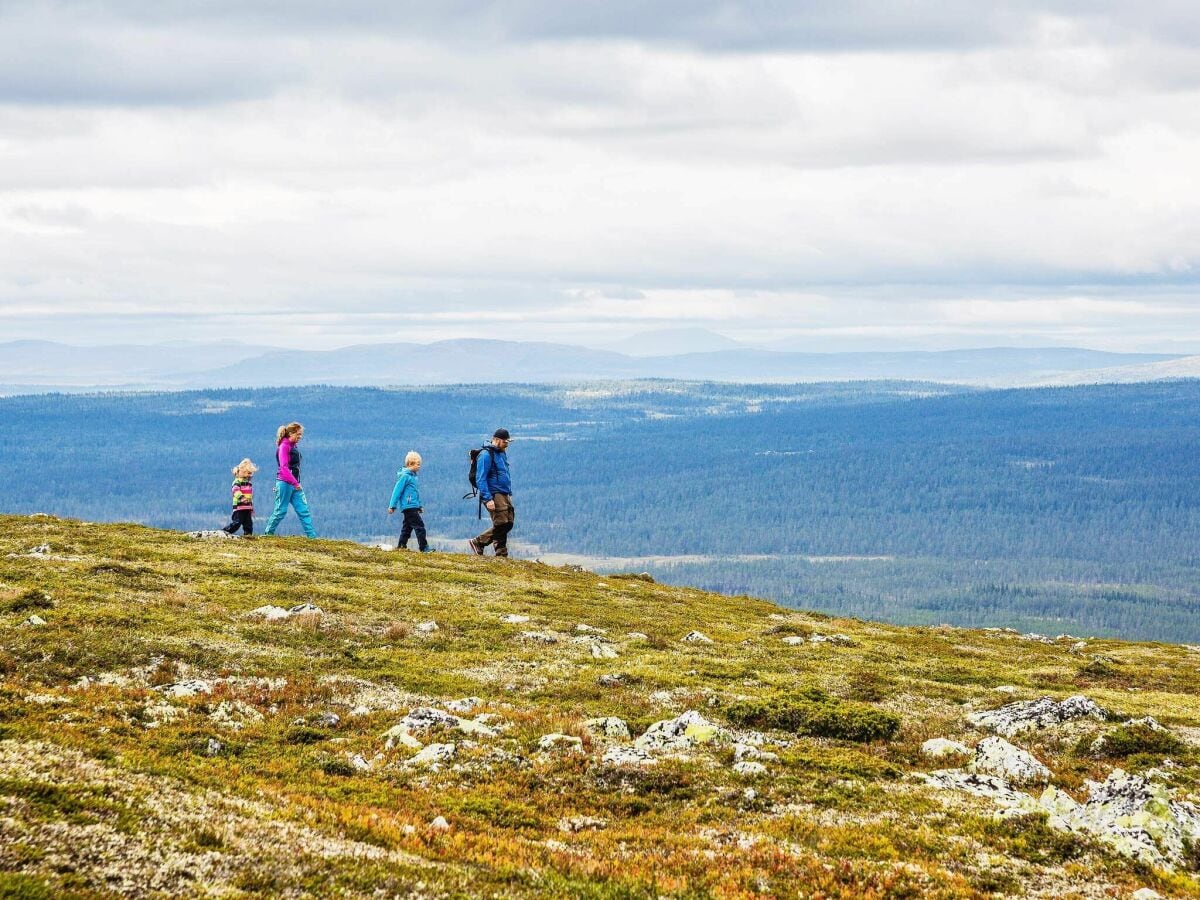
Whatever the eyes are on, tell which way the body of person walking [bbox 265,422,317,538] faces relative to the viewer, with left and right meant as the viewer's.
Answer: facing to the right of the viewer

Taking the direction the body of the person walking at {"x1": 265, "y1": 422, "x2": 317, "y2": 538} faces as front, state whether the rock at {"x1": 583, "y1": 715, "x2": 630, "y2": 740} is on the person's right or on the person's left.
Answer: on the person's right

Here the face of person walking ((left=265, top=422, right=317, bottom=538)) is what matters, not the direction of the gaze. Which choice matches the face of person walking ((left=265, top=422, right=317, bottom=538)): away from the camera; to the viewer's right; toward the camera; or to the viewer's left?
to the viewer's right

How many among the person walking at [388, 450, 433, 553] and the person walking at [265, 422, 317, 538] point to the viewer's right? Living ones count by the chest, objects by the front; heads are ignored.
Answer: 2

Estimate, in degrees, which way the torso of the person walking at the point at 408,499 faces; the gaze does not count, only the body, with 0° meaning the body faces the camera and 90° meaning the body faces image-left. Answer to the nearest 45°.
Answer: approximately 270°

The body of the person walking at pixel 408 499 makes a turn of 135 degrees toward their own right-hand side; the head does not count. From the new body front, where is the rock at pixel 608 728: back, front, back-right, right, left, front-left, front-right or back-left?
front-left

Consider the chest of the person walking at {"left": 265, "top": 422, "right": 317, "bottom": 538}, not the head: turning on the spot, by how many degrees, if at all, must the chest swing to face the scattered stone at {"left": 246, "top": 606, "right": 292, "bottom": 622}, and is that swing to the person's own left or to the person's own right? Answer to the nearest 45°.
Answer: approximately 90° to the person's own right

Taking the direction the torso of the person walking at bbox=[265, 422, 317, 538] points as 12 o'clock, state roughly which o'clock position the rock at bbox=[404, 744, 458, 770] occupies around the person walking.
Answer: The rock is roughly at 3 o'clock from the person walking.
